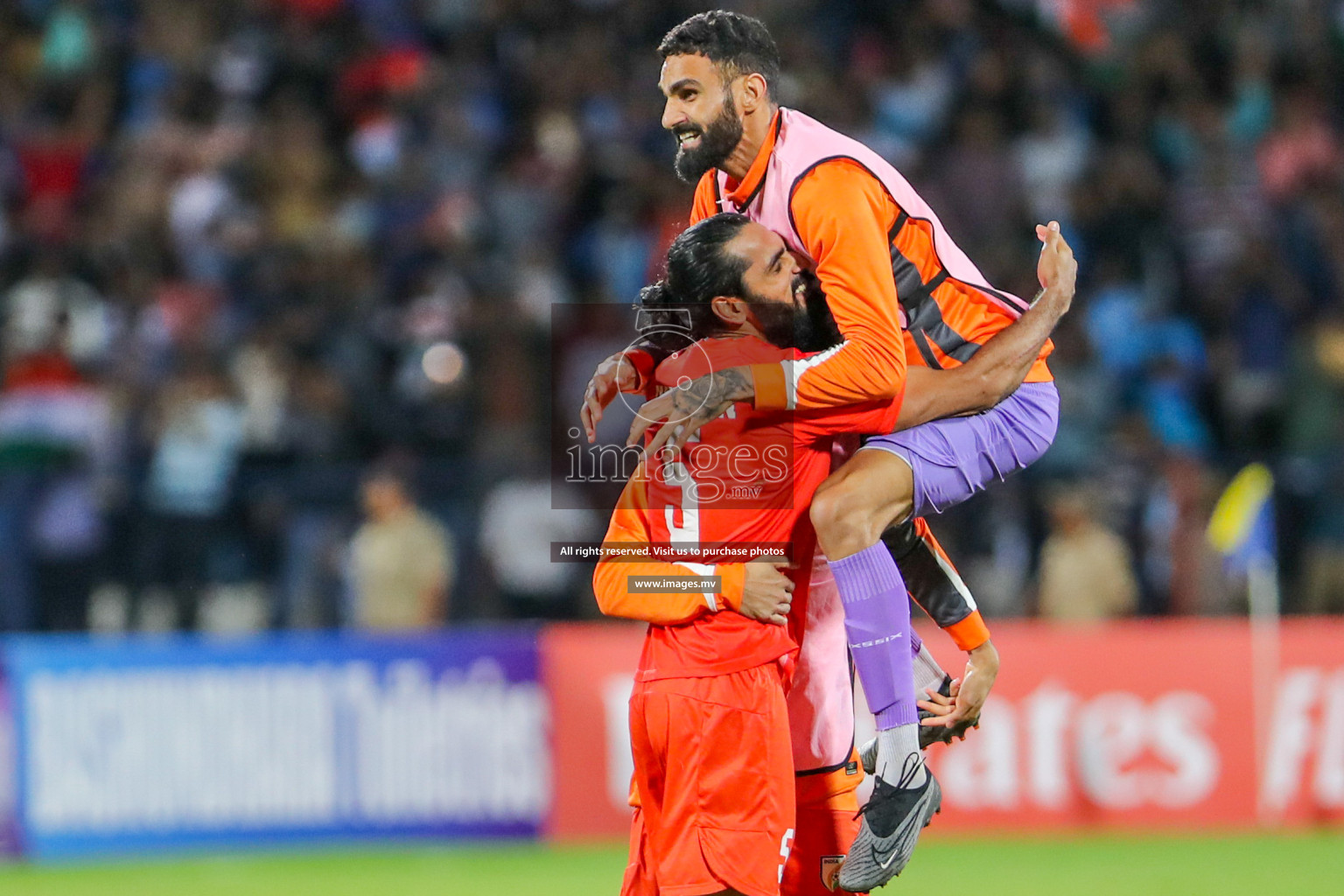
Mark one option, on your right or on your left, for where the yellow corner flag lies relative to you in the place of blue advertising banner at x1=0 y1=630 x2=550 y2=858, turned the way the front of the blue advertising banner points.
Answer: on your left

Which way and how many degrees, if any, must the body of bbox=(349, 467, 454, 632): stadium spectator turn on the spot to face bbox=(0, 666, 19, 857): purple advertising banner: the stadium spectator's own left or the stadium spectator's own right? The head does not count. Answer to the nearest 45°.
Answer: approximately 45° to the stadium spectator's own right

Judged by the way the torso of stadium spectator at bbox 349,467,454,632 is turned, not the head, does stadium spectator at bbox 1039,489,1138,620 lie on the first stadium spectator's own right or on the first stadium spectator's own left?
on the first stadium spectator's own left

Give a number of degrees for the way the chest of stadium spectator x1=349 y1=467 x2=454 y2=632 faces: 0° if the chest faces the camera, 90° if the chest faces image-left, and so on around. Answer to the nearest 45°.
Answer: approximately 45°

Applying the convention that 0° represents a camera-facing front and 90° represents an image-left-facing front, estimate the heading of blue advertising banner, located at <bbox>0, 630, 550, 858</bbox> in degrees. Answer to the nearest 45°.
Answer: approximately 0°

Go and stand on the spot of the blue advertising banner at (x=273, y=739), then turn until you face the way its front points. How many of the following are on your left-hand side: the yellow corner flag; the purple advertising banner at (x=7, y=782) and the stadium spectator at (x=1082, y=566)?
2

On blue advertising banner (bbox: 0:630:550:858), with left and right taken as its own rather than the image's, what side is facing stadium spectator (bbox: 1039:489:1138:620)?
left
